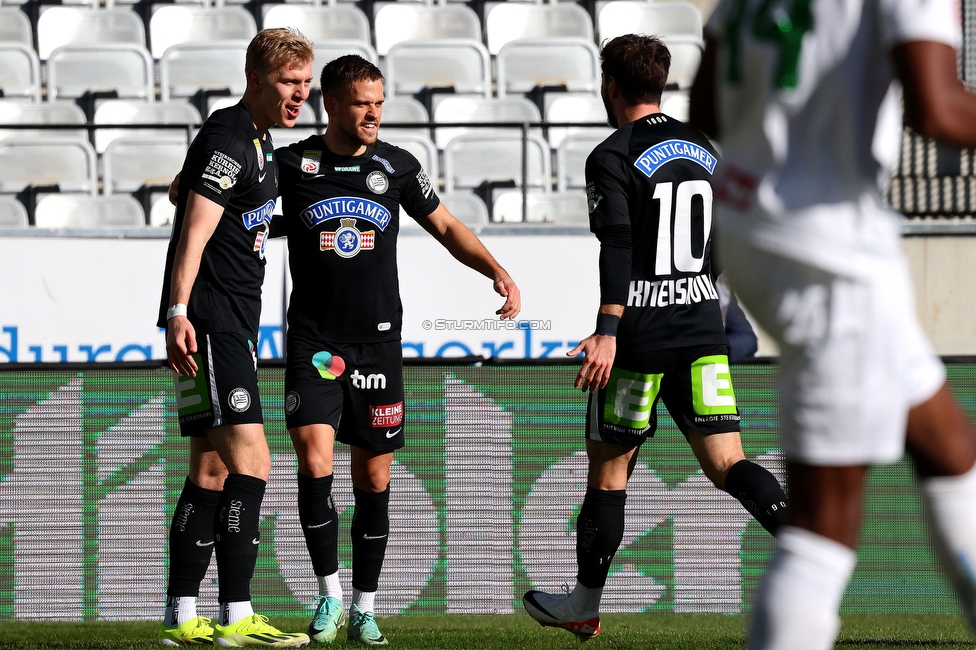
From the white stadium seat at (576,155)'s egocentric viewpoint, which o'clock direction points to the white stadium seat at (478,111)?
the white stadium seat at (478,111) is roughly at 4 o'clock from the white stadium seat at (576,155).

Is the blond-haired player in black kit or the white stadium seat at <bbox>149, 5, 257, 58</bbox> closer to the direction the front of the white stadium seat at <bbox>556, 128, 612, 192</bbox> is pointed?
the blond-haired player in black kit

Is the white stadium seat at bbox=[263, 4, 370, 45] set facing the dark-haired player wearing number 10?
yes

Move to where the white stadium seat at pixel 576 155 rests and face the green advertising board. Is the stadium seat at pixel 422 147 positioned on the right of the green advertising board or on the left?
right

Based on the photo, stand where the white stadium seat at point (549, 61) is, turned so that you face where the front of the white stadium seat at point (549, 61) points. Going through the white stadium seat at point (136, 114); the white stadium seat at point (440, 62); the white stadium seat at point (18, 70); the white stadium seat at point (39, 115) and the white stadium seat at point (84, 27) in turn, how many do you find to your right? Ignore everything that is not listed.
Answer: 5

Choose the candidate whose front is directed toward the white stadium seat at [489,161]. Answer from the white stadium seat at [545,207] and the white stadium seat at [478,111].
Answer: the white stadium seat at [478,111]

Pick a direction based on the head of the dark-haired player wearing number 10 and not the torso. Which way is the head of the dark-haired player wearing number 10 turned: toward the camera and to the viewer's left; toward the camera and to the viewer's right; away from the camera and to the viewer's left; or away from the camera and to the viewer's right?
away from the camera and to the viewer's left

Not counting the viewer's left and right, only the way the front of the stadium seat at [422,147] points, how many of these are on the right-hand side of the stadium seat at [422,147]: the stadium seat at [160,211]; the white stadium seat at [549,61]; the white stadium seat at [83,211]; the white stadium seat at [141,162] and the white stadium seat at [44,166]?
4

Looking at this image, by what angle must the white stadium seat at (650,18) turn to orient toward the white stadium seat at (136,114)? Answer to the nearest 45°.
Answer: approximately 45° to its right

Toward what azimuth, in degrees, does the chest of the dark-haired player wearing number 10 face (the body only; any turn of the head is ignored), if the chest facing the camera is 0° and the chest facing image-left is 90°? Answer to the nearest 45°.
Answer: approximately 135°

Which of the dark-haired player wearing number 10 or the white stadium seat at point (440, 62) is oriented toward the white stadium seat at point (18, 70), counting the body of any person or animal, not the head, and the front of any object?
the dark-haired player wearing number 10

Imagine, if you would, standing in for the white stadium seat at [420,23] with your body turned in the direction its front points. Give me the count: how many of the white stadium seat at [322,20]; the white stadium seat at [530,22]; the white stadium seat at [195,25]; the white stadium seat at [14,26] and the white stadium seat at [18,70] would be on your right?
4

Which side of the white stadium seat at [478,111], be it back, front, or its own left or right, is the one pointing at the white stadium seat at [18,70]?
right

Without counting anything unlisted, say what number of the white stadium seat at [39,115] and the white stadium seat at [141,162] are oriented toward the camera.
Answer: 2
